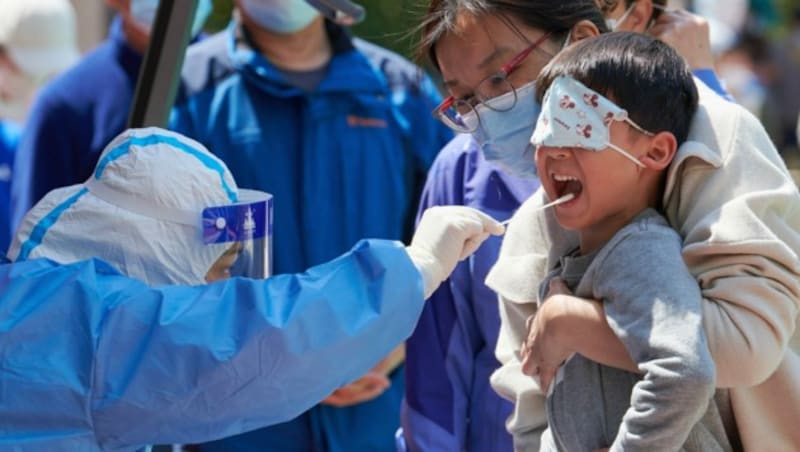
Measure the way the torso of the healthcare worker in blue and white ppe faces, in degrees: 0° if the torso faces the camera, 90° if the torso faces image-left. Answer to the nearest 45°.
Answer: approximately 270°

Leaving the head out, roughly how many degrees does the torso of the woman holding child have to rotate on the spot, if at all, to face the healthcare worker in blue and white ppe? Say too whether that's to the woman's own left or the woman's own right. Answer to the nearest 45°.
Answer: approximately 45° to the woman's own right

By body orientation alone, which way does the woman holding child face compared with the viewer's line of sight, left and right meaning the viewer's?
facing the viewer and to the left of the viewer

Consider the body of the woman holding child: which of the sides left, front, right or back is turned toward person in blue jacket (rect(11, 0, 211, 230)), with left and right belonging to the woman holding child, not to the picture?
right

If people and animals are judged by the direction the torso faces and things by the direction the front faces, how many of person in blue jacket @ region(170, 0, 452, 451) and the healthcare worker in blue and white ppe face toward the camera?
1

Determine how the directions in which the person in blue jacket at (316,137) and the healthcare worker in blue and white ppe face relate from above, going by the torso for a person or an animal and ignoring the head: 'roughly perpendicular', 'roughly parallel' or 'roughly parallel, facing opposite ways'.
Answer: roughly perpendicular

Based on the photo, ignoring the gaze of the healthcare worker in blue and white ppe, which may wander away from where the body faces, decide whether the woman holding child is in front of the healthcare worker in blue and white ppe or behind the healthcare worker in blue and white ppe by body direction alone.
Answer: in front

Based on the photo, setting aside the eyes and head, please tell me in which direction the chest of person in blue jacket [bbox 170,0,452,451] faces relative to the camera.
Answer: toward the camera

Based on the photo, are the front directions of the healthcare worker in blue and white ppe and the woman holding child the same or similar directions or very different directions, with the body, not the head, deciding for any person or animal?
very different directions

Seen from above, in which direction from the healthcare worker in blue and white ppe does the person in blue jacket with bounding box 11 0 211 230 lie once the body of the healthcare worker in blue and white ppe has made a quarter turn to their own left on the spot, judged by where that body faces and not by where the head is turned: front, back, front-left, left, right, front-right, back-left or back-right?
front

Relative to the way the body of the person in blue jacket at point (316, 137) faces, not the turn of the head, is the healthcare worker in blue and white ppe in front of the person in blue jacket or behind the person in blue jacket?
in front
